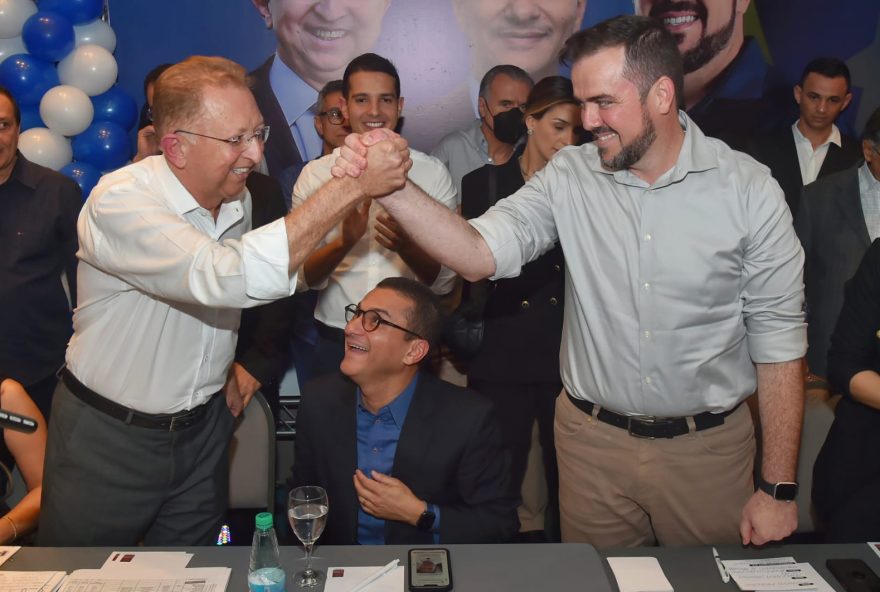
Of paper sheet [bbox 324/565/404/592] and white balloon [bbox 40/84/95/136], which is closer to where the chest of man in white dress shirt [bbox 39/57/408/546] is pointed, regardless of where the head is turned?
the paper sheet

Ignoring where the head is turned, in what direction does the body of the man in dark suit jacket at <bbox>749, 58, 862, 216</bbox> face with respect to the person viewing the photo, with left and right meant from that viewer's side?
facing the viewer

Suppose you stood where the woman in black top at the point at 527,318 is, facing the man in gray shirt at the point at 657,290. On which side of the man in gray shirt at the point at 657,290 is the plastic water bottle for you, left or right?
right

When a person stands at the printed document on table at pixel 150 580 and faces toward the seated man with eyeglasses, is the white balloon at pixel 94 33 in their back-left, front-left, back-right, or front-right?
front-left

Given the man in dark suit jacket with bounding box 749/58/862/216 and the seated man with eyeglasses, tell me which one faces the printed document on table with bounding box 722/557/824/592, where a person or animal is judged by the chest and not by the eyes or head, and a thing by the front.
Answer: the man in dark suit jacket

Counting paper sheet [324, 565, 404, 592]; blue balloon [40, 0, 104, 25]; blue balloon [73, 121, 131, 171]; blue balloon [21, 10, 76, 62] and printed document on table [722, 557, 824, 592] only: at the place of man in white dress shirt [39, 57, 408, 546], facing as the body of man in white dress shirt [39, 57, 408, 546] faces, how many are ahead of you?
2

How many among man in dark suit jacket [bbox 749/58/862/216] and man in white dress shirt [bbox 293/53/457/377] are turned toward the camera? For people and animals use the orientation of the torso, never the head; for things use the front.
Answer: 2

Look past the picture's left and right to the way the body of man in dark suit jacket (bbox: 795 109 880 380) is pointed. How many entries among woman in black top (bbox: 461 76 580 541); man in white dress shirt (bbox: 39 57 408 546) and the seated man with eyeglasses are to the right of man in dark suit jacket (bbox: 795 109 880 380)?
3

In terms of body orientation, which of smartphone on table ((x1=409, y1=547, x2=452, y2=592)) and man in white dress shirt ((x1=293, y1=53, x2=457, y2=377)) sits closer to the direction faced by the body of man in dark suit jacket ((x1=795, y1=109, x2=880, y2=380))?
the smartphone on table

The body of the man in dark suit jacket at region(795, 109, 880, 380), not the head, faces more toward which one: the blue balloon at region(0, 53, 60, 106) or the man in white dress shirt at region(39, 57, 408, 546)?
the man in white dress shirt

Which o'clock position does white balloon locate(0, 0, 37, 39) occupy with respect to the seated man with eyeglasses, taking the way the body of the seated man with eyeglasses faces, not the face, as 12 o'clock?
The white balloon is roughly at 3 o'clock from the seated man with eyeglasses.

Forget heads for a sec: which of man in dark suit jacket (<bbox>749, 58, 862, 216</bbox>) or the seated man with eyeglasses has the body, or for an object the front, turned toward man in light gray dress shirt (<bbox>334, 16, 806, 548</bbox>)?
the man in dark suit jacket

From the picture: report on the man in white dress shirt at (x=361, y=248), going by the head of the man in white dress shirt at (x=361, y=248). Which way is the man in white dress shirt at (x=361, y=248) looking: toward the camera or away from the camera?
toward the camera

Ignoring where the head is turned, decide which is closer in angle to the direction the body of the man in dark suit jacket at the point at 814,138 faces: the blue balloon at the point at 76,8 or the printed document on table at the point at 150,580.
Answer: the printed document on table

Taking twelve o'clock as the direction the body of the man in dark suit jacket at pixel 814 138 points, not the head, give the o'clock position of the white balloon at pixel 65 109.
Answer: The white balloon is roughly at 2 o'clock from the man in dark suit jacket.

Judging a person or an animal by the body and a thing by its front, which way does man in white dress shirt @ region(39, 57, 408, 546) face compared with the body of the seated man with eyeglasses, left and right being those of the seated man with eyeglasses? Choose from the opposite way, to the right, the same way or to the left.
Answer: to the left
